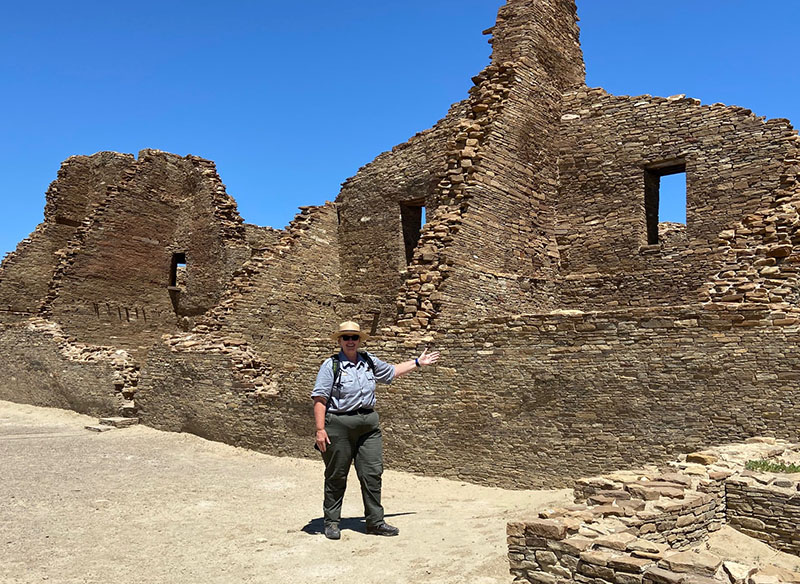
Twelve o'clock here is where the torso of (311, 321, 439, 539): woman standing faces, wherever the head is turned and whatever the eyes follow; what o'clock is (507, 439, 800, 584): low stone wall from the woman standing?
The low stone wall is roughly at 10 o'clock from the woman standing.

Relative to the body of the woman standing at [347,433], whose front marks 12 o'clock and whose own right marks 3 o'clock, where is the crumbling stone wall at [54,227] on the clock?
The crumbling stone wall is roughly at 5 o'clock from the woman standing.

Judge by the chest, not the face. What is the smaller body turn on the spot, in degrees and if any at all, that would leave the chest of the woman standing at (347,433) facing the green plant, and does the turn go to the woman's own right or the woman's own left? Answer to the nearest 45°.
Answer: approximately 90° to the woman's own left

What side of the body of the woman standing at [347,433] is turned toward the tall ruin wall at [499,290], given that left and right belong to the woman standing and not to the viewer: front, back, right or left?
back

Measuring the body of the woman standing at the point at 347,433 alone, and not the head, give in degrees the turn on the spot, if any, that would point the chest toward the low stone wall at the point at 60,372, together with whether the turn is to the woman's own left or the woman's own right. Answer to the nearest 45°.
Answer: approximately 135° to the woman's own right

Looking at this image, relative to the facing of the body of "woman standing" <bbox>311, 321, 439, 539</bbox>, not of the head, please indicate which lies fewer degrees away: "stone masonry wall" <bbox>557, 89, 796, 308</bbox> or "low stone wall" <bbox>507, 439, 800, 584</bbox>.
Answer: the low stone wall

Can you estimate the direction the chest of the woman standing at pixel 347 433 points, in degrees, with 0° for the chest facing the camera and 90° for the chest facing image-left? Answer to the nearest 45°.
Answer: approximately 0°

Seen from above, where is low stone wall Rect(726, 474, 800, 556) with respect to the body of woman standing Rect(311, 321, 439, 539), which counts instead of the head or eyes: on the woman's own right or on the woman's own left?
on the woman's own left

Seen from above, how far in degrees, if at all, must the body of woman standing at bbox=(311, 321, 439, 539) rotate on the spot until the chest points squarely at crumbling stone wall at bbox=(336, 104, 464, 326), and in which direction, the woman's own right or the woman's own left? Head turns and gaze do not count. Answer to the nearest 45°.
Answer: approximately 180°

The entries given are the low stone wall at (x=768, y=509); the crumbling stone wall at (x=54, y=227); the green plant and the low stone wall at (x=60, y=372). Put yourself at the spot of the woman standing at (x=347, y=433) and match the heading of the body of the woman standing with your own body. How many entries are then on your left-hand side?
2
